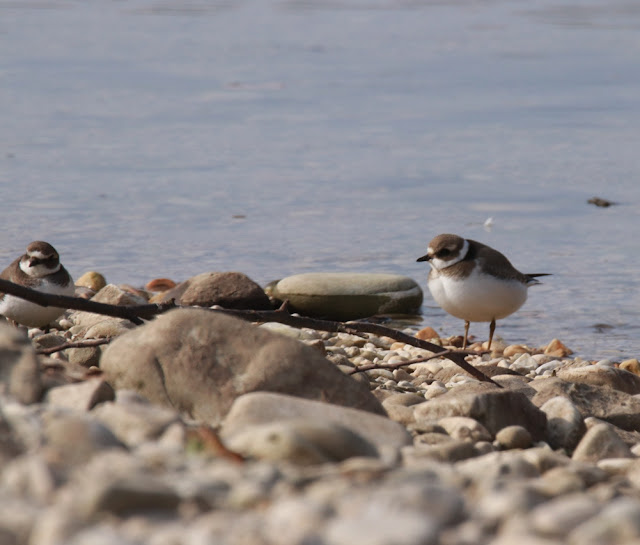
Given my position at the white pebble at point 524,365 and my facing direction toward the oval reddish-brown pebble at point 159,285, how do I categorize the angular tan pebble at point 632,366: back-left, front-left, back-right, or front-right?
back-right

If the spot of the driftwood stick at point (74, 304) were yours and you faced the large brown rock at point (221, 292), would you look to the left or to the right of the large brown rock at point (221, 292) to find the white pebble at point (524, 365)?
right

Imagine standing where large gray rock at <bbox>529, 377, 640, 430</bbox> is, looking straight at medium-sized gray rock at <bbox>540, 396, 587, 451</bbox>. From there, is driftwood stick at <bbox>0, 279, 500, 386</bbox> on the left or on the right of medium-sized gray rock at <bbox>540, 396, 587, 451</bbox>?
right

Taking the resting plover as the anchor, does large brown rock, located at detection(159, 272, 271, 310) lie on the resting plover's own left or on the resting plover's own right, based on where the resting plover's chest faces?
on the resting plover's own left

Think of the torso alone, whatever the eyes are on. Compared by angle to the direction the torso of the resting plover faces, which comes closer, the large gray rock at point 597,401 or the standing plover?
the large gray rock

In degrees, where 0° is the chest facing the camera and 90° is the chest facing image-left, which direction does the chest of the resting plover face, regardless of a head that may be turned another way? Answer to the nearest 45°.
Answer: approximately 315°
